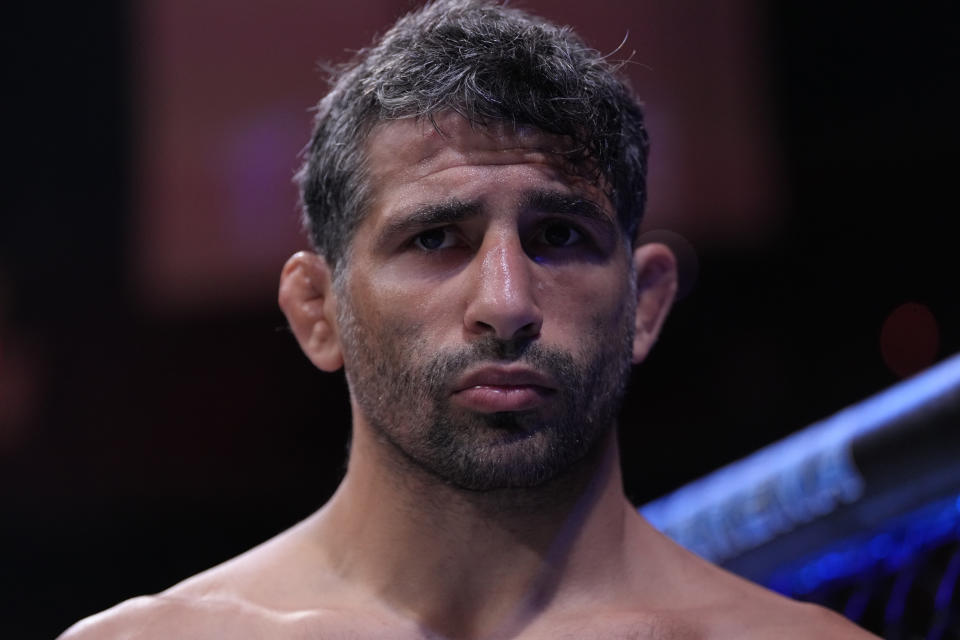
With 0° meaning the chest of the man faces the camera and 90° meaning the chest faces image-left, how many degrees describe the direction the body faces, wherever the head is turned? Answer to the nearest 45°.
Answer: approximately 0°
